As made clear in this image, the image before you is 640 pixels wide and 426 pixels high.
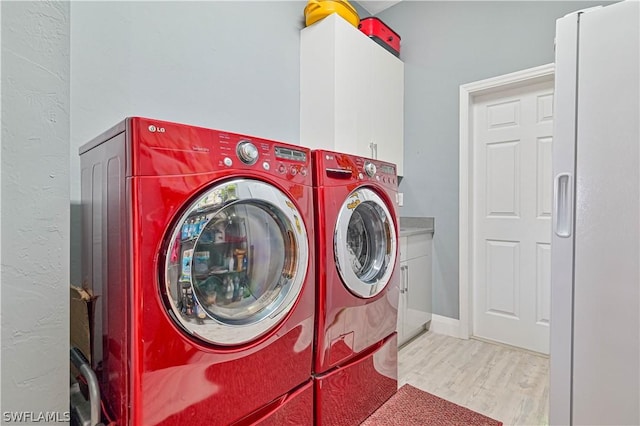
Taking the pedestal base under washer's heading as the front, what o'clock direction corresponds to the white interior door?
The white interior door is roughly at 9 o'clock from the pedestal base under washer.

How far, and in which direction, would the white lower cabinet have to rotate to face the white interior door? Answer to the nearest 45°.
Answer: approximately 45° to its left

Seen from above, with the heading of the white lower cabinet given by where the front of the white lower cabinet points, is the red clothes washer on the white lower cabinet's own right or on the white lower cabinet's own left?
on the white lower cabinet's own right

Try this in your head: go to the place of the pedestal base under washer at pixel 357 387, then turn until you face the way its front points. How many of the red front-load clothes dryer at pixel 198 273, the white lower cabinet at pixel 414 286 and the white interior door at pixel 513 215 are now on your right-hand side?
1

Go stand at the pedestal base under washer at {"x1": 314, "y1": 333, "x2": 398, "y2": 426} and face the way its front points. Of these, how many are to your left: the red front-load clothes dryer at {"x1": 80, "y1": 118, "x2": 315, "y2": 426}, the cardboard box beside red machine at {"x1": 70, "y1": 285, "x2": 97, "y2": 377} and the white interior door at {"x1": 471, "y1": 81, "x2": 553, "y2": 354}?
1

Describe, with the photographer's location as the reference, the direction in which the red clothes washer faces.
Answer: facing the viewer and to the right of the viewer

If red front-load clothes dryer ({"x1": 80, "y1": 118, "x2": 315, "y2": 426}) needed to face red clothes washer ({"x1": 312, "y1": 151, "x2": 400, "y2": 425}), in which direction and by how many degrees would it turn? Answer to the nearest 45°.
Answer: approximately 45° to its left

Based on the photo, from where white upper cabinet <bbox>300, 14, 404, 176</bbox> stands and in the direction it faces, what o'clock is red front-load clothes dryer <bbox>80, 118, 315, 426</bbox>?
The red front-load clothes dryer is roughly at 2 o'clock from the white upper cabinet.

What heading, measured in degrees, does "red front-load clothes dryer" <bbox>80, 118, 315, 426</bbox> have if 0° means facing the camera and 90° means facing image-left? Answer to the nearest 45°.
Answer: approximately 315°

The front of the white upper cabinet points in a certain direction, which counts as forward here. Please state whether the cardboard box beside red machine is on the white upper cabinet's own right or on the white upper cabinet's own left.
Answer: on the white upper cabinet's own right

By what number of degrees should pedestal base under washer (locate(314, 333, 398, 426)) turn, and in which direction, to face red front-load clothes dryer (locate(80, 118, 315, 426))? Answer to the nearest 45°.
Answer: approximately 90° to its right
